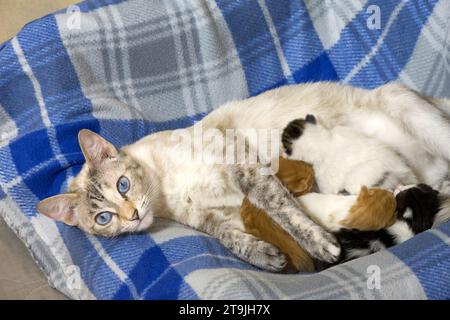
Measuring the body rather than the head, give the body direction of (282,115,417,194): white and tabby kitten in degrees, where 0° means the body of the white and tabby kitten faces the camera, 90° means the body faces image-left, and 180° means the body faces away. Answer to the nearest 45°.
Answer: approximately 90°
